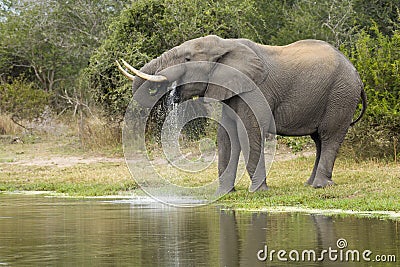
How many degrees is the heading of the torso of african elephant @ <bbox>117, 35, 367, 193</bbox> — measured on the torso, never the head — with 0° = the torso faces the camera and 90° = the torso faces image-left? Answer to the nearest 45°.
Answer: approximately 90°

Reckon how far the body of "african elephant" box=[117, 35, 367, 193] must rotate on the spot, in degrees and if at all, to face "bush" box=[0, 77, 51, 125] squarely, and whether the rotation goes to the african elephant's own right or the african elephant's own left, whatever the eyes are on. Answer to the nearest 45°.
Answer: approximately 45° to the african elephant's own right

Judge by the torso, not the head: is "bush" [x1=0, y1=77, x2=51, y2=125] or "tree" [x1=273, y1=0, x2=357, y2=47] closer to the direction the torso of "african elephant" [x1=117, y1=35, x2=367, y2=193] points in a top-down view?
the bush
